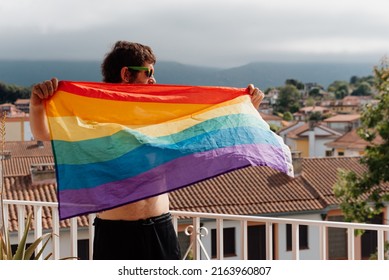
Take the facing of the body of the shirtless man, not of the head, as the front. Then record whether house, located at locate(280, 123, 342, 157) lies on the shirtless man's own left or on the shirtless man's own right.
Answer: on the shirtless man's own left

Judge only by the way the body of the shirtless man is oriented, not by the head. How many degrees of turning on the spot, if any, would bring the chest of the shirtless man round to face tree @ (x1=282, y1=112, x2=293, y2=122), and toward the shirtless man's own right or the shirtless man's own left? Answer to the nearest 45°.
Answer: approximately 135° to the shirtless man's own left

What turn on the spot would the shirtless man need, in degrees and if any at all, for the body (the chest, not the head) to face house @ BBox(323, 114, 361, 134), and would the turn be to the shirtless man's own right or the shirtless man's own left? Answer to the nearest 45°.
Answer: approximately 135° to the shirtless man's own left

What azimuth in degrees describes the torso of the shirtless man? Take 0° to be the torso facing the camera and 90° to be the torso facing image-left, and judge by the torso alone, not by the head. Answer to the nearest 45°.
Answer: approximately 315°

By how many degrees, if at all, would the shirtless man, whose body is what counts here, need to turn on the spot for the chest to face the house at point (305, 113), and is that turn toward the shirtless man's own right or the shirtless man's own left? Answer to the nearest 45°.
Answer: approximately 135° to the shirtless man's own left

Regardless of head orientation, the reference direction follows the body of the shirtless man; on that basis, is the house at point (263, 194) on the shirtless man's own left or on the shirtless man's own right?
on the shirtless man's own left

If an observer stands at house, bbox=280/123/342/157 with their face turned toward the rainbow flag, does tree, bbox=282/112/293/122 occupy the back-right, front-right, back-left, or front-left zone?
back-right

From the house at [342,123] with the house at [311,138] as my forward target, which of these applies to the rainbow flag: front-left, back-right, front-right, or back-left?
front-left
